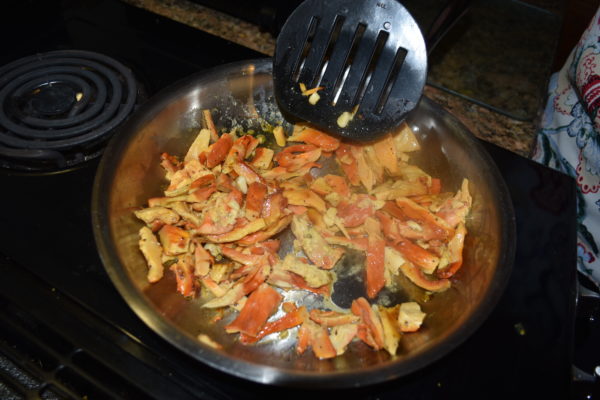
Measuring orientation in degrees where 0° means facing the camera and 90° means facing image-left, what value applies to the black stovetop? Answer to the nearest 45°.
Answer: approximately 315°

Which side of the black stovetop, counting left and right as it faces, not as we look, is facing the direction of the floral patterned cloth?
left
